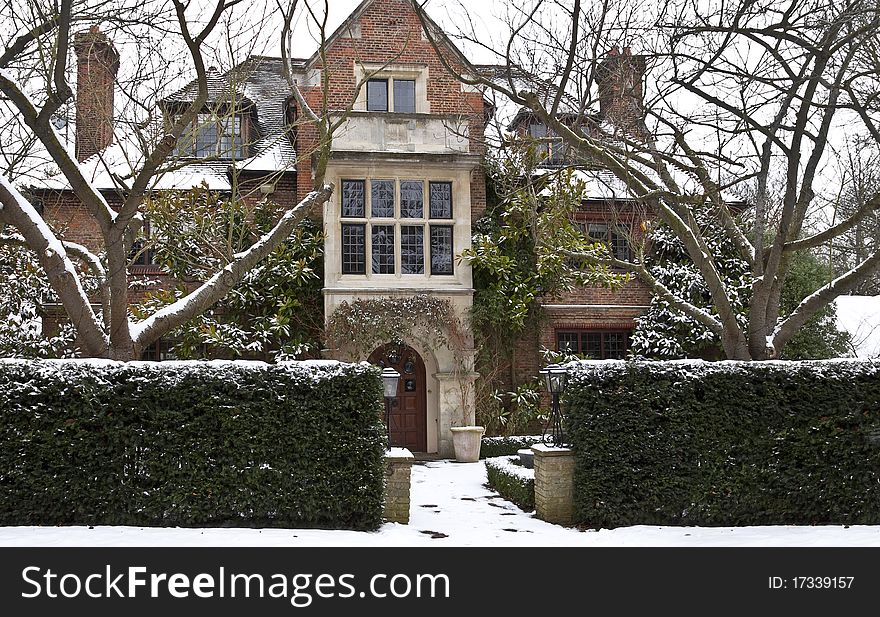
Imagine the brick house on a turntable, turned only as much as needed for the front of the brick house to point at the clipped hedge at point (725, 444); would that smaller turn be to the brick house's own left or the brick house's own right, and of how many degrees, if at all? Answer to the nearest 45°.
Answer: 0° — it already faces it

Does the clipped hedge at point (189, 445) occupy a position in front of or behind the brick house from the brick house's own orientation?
in front

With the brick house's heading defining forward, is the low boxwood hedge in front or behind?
in front

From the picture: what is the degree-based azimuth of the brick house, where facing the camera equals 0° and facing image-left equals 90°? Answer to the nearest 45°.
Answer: approximately 0°
